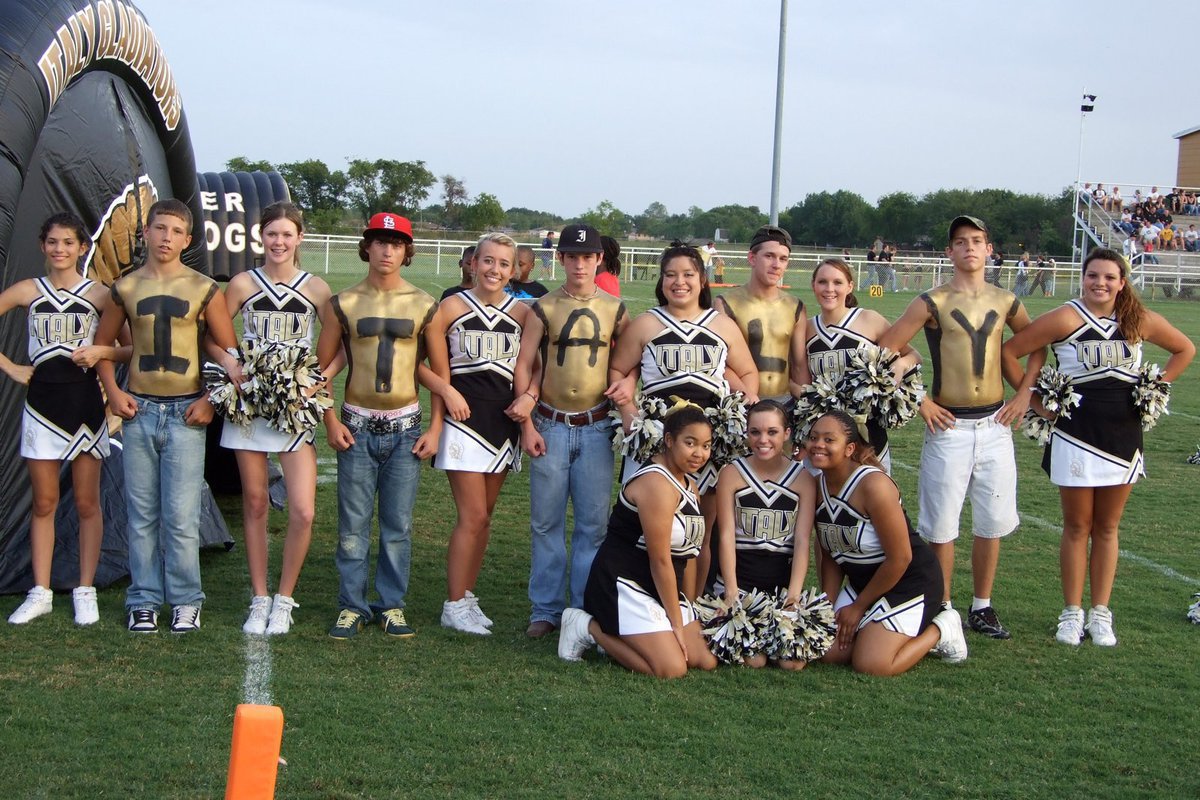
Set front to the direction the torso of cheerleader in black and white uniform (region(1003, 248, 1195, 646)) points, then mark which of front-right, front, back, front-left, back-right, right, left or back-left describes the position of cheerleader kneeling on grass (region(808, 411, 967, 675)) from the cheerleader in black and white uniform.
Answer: front-right

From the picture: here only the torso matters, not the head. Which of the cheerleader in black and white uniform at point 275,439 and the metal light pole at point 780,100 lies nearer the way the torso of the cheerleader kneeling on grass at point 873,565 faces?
the cheerleader in black and white uniform

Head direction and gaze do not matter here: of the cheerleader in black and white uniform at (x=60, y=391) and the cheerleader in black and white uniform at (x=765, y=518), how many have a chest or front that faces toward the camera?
2

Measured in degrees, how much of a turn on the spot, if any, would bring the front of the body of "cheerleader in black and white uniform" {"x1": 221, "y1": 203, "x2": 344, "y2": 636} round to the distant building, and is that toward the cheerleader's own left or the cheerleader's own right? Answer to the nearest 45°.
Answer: approximately 135° to the cheerleader's own left

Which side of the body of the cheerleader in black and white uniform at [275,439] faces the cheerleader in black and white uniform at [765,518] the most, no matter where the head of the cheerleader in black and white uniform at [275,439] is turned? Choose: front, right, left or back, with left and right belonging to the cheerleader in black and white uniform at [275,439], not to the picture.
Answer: left

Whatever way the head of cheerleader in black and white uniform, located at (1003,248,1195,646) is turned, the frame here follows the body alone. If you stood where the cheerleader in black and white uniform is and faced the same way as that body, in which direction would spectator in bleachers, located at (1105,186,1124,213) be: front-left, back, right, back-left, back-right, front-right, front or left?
back

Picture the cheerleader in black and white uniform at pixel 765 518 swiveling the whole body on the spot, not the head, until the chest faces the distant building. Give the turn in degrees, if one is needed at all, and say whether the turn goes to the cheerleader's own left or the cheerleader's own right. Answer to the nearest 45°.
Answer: approximately 180°

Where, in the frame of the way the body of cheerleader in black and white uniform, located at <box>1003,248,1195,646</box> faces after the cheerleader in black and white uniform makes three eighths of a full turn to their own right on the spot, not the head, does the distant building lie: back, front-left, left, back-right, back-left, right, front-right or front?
front-right

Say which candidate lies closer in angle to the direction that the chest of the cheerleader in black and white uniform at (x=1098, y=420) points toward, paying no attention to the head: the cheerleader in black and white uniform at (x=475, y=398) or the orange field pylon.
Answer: the orange field pylon

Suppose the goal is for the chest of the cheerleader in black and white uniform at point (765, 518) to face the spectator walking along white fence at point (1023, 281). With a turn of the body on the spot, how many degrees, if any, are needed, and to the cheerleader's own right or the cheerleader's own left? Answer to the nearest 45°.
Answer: approximately 180°

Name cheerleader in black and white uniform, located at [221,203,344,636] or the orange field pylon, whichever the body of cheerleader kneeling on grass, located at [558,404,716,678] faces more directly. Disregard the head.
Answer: the orange field pylon

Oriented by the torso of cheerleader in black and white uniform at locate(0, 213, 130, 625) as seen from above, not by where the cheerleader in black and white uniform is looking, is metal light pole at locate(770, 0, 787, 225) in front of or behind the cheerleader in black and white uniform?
behind
